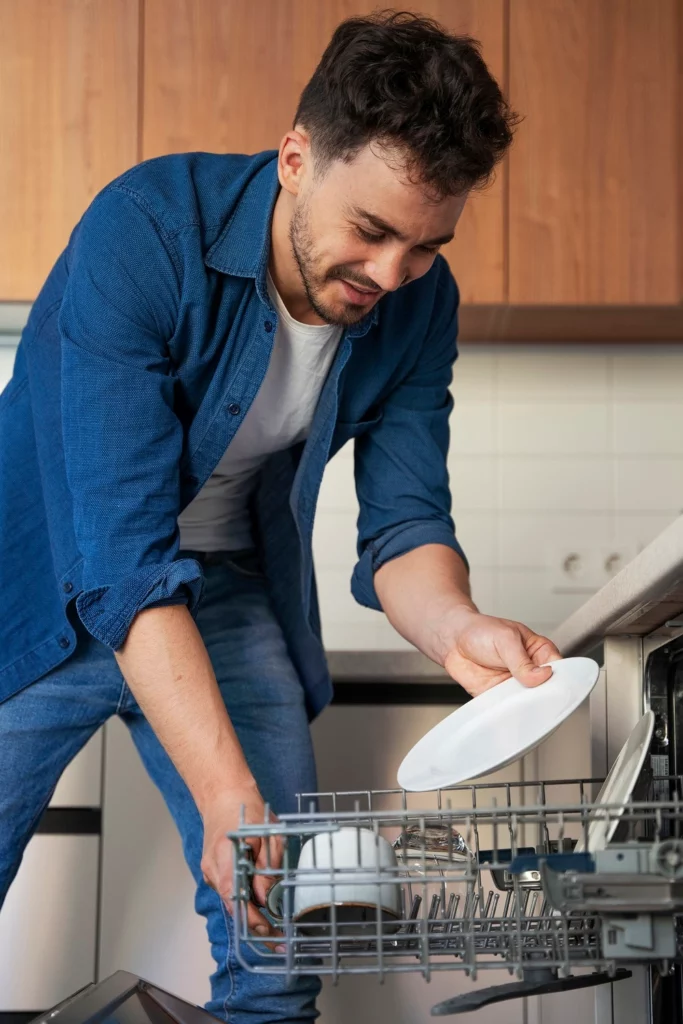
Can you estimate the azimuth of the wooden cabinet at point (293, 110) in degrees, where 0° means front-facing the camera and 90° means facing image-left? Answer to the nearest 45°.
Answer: approximately 0°

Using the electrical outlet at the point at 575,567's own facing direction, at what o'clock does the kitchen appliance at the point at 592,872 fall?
The kitchen appliance is roughly at 12 o'clock from the electrical outlet.

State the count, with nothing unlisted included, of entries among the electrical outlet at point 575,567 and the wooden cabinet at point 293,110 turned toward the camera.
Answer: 2

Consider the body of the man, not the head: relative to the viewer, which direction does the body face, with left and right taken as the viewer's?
facing the viewer and to the right of the viewer

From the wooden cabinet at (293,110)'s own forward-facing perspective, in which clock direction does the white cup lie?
The white cup is roughly at 12 o'clock from the wooden cabinet.

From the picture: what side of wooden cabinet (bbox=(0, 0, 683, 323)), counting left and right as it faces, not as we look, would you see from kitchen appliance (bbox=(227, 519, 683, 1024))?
front

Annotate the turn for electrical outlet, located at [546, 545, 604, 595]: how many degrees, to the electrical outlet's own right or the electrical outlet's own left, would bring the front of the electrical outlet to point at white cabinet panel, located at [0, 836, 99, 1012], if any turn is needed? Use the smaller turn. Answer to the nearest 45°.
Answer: approximately 45° to the electrical outlet's own right

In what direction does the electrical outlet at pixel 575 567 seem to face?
toward the camera

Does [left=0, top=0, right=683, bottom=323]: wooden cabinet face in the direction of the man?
yes

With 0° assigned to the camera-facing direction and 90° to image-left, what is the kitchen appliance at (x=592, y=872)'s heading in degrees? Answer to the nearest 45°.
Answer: approximately 90°

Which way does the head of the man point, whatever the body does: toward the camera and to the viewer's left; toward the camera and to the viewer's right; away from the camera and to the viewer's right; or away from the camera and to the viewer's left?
toward the camera and to the viewer's right
